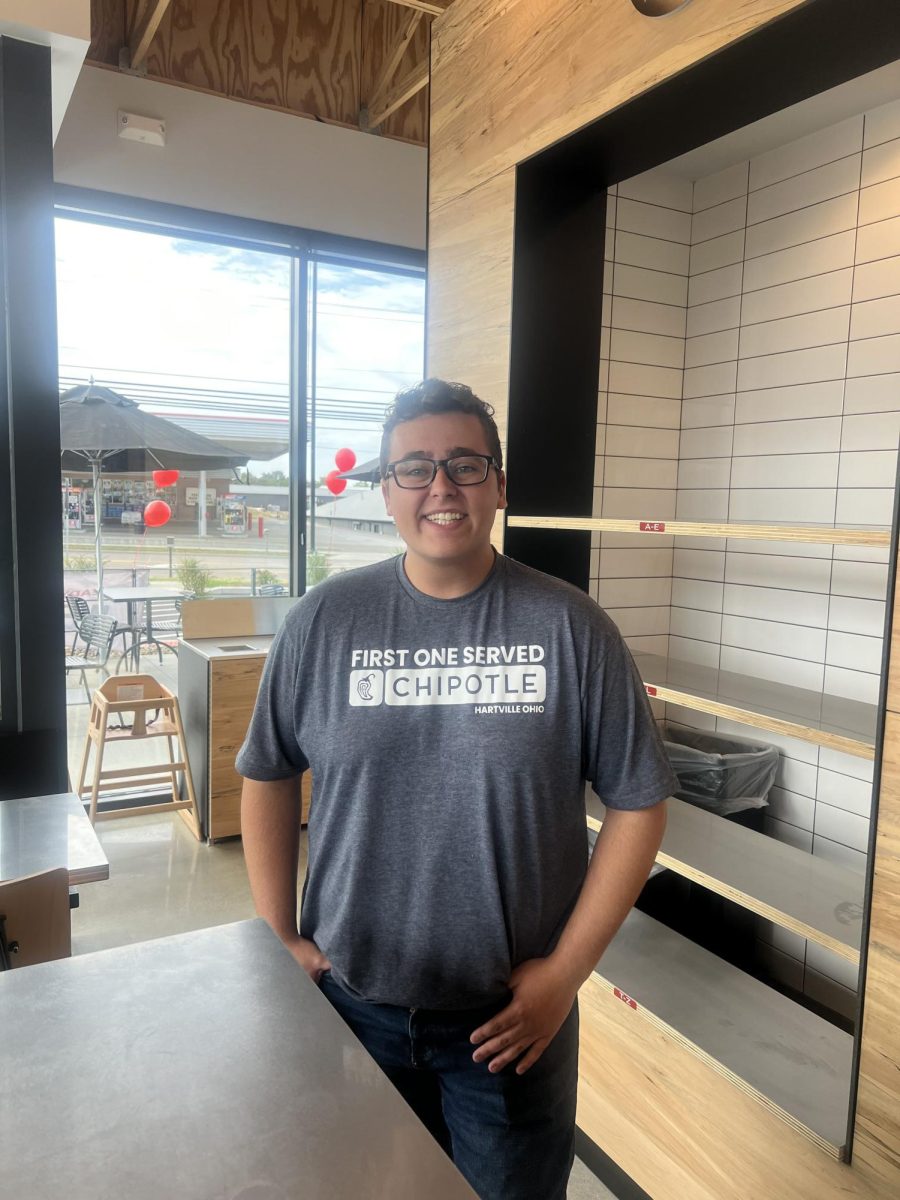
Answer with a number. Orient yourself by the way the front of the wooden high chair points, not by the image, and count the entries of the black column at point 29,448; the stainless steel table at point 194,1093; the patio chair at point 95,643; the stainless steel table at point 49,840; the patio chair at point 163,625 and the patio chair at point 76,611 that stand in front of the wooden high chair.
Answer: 3

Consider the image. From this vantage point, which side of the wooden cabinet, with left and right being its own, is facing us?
front

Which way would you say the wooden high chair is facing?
toward the camera

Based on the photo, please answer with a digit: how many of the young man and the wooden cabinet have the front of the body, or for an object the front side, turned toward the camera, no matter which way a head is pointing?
2

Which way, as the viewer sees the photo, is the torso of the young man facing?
toward the camera

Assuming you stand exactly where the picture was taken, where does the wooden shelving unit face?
facing the viewer and to the left of the viewer

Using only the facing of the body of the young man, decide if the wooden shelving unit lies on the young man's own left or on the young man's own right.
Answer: on the young man's own left

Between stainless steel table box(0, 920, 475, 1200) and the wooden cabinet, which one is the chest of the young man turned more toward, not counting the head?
the stainless steel table

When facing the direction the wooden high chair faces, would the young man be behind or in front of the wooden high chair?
in front

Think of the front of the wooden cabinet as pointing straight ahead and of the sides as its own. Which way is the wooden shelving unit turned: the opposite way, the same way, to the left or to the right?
to the right

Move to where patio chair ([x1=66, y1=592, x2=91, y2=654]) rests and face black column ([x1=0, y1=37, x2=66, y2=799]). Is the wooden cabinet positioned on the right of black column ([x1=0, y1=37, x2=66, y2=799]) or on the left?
left

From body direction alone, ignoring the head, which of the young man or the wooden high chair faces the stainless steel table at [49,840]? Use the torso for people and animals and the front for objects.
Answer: the wooden high chair

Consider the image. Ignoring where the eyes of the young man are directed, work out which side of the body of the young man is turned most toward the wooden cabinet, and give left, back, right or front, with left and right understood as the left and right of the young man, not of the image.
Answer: back
